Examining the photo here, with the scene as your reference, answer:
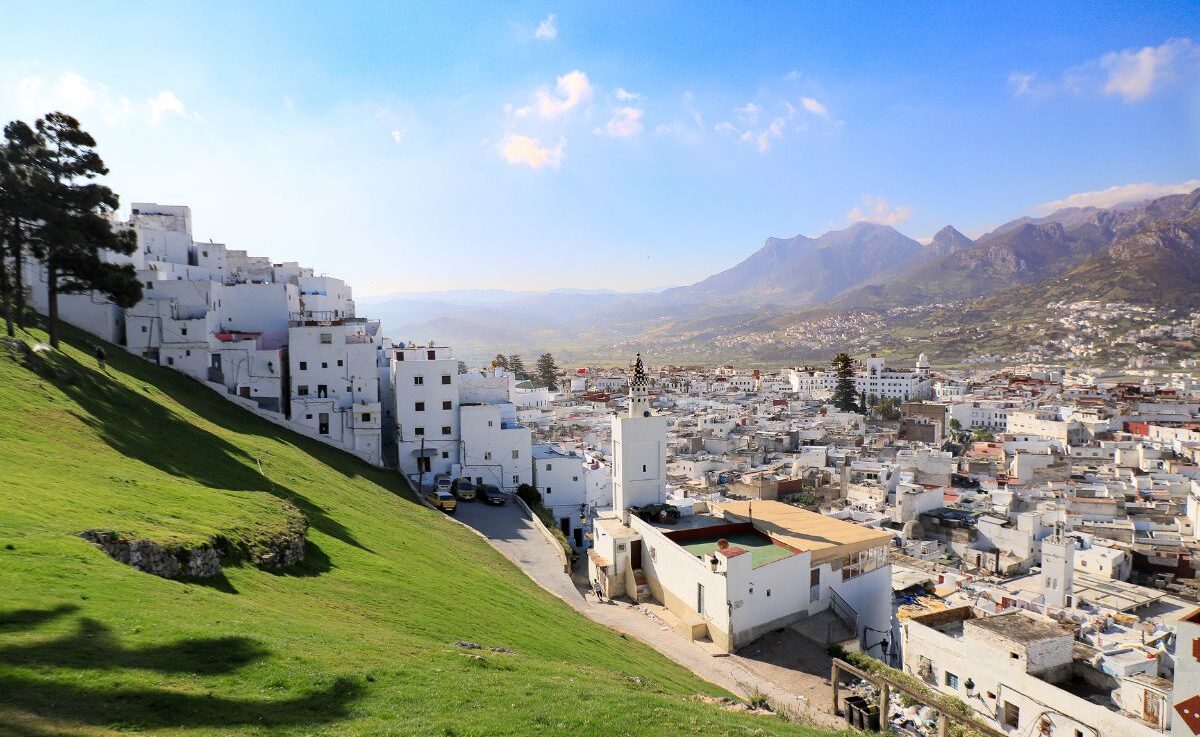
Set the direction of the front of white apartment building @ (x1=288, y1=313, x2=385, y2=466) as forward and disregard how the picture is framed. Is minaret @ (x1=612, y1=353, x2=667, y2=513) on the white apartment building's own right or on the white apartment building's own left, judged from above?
on the white apartment building's own left

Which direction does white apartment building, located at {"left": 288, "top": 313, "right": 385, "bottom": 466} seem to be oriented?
toward the camera

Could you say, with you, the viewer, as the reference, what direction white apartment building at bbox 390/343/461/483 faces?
facing the viewer

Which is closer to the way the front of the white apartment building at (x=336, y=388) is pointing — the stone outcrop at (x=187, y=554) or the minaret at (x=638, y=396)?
the stone outcrop

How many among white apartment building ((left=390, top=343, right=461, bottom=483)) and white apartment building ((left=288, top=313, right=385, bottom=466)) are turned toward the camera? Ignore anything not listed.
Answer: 2

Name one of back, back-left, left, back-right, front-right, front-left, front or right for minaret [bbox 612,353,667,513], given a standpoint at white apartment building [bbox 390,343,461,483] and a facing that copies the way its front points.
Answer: front-left

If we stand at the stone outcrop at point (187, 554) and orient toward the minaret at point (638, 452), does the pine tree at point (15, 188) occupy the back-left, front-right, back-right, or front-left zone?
front-left

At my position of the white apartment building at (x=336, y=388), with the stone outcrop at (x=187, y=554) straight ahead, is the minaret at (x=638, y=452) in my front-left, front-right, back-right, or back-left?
front-left

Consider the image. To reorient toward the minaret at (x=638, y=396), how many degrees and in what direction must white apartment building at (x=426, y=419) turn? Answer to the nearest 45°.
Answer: approximately 45° to its left

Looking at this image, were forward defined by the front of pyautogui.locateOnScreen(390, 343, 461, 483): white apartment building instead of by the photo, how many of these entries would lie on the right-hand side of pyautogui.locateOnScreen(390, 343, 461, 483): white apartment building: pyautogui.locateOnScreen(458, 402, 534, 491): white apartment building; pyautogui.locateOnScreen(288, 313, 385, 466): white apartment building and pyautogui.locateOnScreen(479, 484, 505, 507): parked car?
1

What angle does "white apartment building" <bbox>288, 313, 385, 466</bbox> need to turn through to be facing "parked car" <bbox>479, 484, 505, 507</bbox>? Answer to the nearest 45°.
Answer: approximately 45° to its left

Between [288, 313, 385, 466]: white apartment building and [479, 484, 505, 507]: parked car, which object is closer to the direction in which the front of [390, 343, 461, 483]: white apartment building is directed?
the parked car

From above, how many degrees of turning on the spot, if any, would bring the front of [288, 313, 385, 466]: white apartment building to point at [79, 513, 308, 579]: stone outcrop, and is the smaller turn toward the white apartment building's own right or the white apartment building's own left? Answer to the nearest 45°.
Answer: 0° — it already faces it

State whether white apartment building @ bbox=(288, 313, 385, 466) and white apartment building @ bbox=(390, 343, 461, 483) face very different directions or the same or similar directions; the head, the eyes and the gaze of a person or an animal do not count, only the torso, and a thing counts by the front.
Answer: same or similar directions

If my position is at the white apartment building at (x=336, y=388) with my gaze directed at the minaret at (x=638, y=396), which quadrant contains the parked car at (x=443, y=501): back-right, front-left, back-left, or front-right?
front-right

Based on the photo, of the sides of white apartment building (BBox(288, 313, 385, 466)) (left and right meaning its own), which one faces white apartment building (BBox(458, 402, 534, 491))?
left

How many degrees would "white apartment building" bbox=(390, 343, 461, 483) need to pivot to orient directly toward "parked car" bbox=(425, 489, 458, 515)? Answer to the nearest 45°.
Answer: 0° — it already faces it
